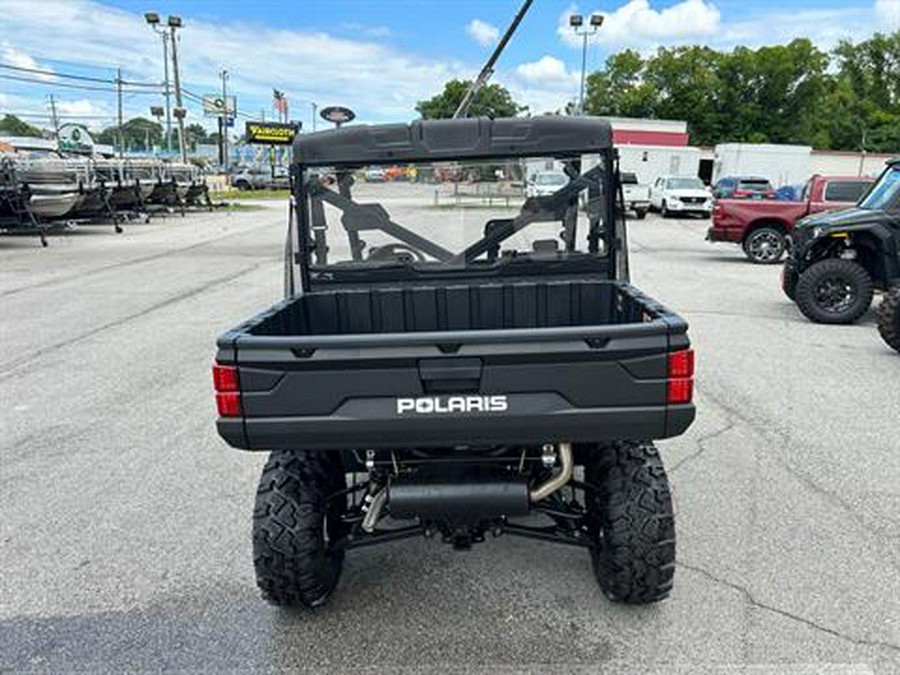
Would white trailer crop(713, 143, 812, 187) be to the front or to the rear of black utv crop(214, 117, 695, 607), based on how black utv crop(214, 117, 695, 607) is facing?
to the front

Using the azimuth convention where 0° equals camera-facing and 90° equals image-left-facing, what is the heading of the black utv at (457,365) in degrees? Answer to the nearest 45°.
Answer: approximately 180°

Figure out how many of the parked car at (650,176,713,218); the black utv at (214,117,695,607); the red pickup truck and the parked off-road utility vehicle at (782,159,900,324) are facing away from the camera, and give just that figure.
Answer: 1

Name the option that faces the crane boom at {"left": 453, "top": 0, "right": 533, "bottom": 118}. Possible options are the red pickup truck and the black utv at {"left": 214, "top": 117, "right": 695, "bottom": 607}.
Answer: the black utv

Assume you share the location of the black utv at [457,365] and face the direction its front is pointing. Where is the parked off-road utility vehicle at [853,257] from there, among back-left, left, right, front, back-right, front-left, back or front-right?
front-right

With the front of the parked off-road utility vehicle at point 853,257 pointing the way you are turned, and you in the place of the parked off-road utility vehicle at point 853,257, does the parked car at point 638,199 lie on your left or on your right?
on your right

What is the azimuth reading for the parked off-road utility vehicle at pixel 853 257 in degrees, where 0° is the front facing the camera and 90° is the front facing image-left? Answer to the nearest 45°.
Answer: approximately 90°

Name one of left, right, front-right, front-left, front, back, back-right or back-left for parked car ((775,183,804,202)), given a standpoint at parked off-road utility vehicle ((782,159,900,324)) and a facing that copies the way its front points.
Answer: right

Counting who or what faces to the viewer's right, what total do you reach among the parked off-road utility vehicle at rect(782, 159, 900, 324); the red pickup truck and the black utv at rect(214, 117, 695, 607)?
1

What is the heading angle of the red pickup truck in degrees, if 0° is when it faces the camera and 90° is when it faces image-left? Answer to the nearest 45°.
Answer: approximately 270°
